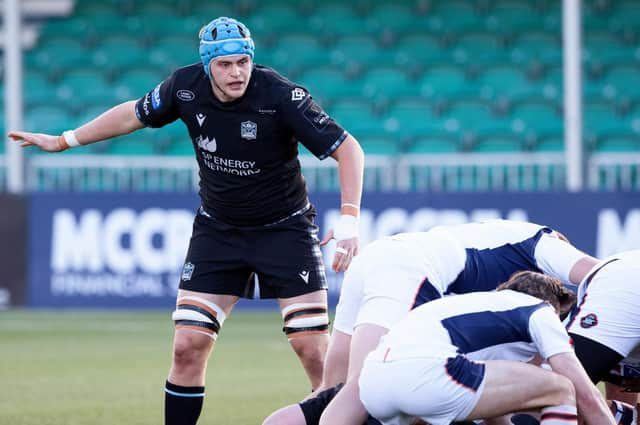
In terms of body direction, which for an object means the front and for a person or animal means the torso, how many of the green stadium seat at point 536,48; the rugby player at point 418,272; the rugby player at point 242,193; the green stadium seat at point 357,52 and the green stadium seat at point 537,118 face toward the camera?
4

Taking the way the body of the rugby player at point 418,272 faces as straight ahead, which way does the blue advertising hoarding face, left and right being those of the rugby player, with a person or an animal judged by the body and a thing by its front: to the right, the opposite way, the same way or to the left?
to the right

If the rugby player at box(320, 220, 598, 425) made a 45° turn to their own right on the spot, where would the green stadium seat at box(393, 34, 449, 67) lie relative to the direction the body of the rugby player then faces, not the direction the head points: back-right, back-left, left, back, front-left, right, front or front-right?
back-left

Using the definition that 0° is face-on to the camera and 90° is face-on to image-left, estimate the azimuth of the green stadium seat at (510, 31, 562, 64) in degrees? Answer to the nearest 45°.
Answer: approximately 0°

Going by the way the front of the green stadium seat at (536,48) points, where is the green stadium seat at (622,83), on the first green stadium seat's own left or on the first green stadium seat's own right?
on the first green stadium seat's own left

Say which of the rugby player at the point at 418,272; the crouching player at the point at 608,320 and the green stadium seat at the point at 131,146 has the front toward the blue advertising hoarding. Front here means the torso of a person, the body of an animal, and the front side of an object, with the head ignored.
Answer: the green stadium seat

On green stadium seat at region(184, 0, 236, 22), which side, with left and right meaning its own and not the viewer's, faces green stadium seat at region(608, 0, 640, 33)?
left

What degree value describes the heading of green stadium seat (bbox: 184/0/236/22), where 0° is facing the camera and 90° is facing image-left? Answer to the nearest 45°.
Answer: approximately 0°

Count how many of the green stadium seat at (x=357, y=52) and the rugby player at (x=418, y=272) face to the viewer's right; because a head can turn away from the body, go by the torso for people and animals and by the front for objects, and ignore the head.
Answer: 1
